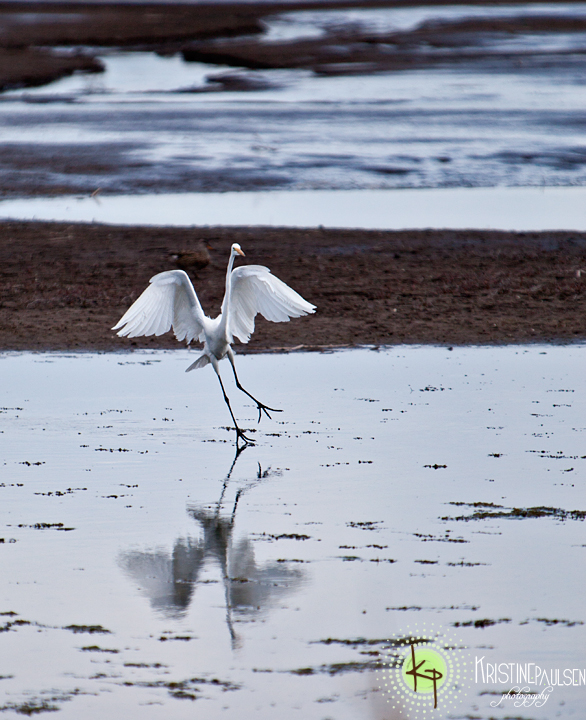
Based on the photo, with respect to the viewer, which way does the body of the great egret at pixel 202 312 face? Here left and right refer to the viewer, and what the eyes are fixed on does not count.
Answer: facing the viewer and to the right of the viewer
